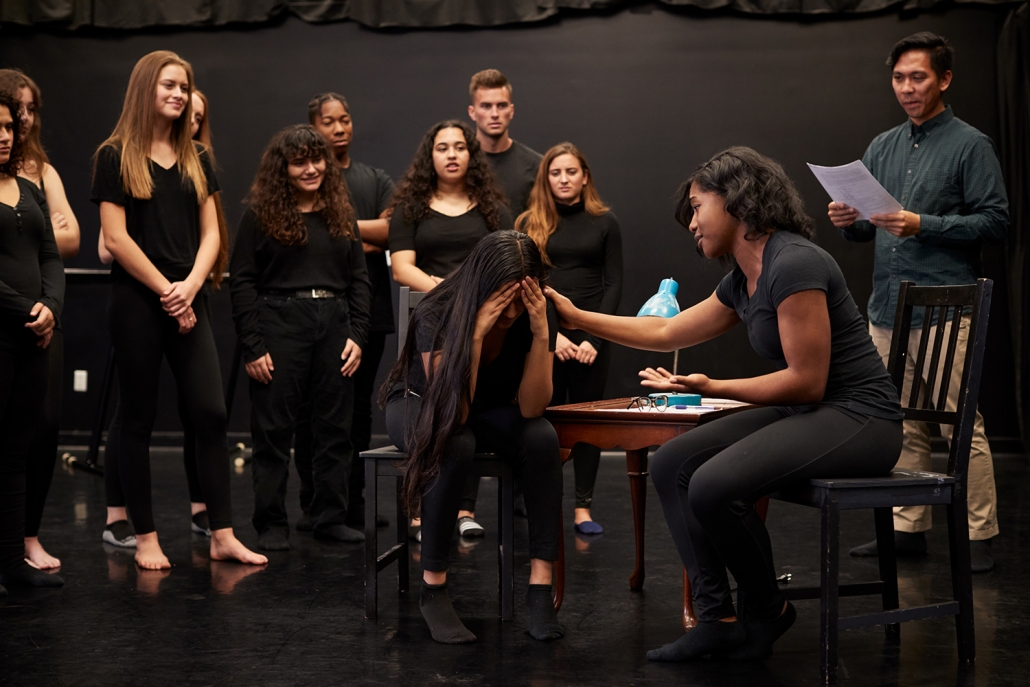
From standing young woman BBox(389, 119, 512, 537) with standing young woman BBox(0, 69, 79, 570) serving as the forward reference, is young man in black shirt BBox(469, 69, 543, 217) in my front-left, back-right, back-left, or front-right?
back-right

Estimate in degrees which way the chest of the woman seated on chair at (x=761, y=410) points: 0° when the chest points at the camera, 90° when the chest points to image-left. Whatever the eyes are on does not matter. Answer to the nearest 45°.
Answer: approximately 90°

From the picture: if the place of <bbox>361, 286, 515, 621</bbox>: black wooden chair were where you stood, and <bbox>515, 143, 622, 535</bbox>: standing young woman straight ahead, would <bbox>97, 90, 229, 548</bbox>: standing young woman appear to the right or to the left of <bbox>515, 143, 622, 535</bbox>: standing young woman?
left

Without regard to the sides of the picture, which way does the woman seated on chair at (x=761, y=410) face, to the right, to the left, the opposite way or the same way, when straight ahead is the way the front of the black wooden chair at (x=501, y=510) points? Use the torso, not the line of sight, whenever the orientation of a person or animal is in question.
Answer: to the right

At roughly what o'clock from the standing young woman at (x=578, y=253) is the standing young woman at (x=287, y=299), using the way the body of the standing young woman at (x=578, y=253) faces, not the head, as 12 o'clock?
the standing young woman at (x=287, y=299) is roughly at 2 o'clock from the standing young woman at (x=578, y=253).
